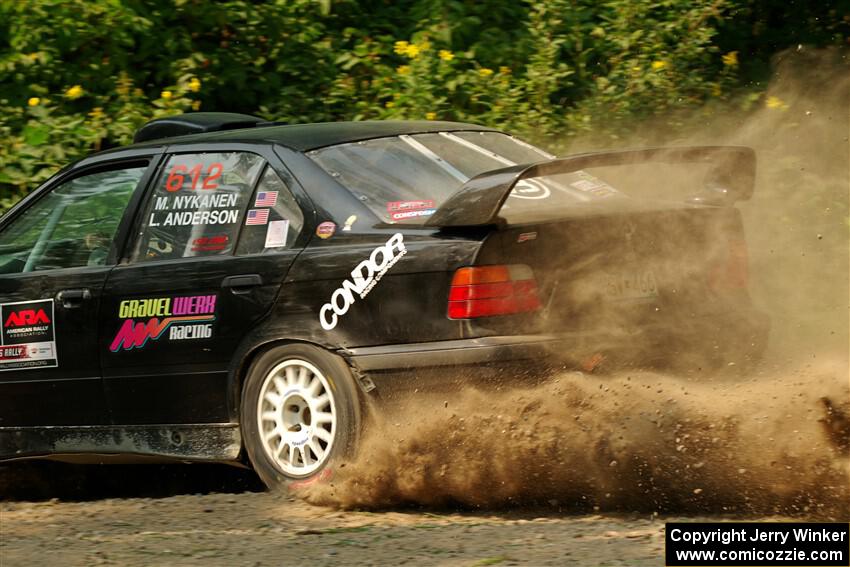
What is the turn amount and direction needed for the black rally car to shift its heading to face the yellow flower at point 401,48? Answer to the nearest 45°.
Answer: approximately 45° to its right

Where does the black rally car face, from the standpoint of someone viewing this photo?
facing away from the viewer and to the left of the viewer

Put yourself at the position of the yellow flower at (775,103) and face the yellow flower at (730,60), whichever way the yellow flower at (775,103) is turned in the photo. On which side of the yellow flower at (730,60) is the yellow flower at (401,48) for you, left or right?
left

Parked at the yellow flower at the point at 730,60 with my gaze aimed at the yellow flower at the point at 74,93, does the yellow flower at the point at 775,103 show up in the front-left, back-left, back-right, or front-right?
back-left

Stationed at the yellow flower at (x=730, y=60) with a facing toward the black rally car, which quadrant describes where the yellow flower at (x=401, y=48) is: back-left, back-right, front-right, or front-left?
front-right

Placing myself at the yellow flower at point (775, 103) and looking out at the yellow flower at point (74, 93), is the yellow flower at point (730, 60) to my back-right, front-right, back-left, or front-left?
front-right

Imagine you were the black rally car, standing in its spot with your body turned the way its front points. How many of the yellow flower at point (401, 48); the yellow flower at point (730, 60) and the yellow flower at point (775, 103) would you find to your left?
0

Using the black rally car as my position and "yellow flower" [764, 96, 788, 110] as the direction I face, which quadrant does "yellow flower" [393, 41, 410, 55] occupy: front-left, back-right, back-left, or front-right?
front-left

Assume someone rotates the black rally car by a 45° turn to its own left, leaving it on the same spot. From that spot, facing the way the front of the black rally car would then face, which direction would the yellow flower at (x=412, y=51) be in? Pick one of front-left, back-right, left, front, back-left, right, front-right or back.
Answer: right

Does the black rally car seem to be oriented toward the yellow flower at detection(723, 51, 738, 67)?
no

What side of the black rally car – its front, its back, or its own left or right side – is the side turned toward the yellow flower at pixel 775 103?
right
